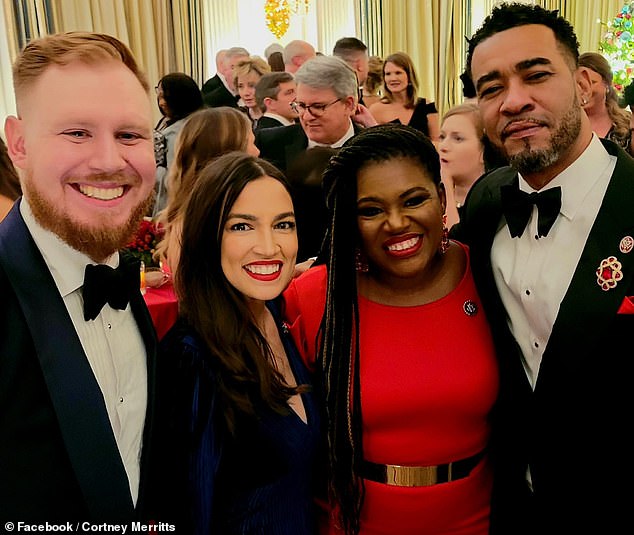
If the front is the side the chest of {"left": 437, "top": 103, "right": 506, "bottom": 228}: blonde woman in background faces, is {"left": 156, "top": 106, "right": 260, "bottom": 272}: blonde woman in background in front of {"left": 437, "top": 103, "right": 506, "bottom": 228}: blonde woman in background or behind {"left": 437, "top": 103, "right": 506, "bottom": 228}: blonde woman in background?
in front

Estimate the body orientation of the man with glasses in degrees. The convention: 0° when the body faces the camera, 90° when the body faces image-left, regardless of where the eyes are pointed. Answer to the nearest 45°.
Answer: approximately 45°

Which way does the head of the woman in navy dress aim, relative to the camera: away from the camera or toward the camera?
toward the camera

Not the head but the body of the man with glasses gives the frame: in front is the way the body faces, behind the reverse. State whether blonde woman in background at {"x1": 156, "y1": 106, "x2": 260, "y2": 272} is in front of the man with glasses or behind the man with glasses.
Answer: in front

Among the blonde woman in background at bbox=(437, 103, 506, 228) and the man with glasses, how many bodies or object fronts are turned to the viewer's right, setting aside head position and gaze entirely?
0

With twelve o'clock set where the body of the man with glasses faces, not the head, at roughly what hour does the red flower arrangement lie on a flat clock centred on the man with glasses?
The red flower arrangement is roughly at 1 o'clock from the man with glasses.

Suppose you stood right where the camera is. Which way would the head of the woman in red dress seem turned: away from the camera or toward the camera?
toward the camera

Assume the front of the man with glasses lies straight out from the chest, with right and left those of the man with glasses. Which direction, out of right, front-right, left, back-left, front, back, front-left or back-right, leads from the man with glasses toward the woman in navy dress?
front-left

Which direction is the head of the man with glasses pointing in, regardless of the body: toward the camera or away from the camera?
toward the camera

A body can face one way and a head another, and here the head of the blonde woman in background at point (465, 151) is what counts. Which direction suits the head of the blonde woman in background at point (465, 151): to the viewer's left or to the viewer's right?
to the viewer's left

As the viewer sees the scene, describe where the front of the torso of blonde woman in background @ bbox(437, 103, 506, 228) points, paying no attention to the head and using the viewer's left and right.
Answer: facing the viewer and to the left of the viewer
